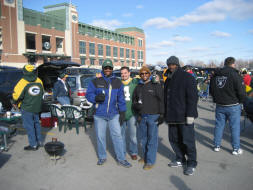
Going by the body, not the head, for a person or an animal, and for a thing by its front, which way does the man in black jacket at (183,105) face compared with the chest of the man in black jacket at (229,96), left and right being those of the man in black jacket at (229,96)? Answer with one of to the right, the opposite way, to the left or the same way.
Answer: the opposite way

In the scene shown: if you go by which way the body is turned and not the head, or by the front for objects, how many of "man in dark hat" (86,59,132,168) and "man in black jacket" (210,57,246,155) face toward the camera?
1

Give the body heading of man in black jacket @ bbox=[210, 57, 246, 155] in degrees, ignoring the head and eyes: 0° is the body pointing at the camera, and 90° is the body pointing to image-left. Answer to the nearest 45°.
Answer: approximately 225°

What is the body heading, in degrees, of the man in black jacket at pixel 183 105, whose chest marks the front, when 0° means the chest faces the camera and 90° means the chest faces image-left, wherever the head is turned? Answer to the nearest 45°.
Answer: approximately 45°

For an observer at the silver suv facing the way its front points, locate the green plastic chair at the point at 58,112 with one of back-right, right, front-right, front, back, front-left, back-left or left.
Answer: back-left

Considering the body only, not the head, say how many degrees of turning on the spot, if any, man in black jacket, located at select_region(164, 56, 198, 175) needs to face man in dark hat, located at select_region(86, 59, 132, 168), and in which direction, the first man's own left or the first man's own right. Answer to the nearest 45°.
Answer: approximately 45° to the first man's own right

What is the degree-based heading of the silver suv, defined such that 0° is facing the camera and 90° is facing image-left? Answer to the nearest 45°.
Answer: approximately 135°
